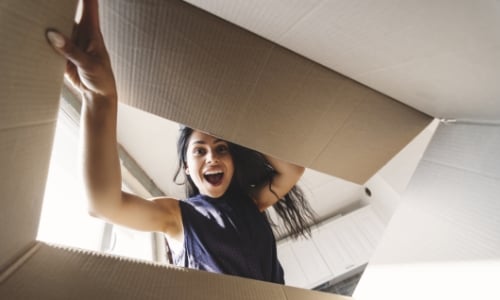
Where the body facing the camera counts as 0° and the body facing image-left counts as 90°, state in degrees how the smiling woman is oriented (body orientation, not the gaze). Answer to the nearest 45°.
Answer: approximately 0°

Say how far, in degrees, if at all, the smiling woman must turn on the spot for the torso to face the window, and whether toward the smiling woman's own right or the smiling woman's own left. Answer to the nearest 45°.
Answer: approximately 135° to the smiling woman's own right
